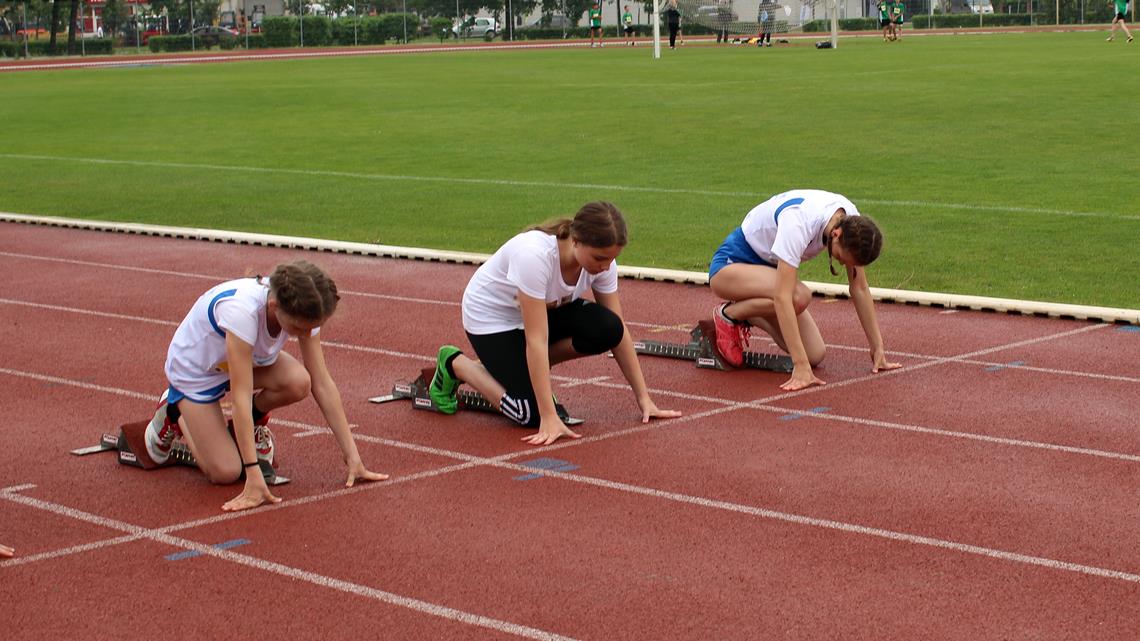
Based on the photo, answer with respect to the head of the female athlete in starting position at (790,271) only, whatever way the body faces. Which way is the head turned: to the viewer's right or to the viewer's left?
to the viewer's right

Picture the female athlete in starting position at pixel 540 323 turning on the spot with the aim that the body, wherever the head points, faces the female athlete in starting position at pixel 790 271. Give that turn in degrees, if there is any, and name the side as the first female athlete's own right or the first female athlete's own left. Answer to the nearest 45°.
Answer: approximately 90° to the first female athlete's own left

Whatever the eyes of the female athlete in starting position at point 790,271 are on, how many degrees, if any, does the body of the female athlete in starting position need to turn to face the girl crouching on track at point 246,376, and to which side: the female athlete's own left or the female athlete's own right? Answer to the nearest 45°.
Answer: approximately 90° to the female athlete's own right

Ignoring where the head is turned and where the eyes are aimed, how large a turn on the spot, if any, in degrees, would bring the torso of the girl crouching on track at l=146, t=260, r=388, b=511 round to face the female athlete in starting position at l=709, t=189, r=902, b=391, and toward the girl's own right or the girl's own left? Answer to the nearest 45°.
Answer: approximately 90° to the girl's own left

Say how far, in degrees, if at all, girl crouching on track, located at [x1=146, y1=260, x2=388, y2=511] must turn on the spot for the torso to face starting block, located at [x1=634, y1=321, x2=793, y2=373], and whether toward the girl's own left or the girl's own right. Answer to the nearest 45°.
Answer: approximately 90° to the girl's own left

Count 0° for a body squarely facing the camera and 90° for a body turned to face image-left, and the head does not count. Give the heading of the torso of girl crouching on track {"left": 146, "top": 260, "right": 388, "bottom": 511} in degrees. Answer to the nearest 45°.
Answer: approximately 315°

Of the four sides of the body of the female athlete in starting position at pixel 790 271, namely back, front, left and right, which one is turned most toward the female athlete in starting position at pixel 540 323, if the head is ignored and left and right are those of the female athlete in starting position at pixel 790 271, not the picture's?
right

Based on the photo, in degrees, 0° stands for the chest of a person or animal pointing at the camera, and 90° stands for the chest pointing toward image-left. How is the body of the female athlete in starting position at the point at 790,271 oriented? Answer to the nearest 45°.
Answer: approximately 315°
